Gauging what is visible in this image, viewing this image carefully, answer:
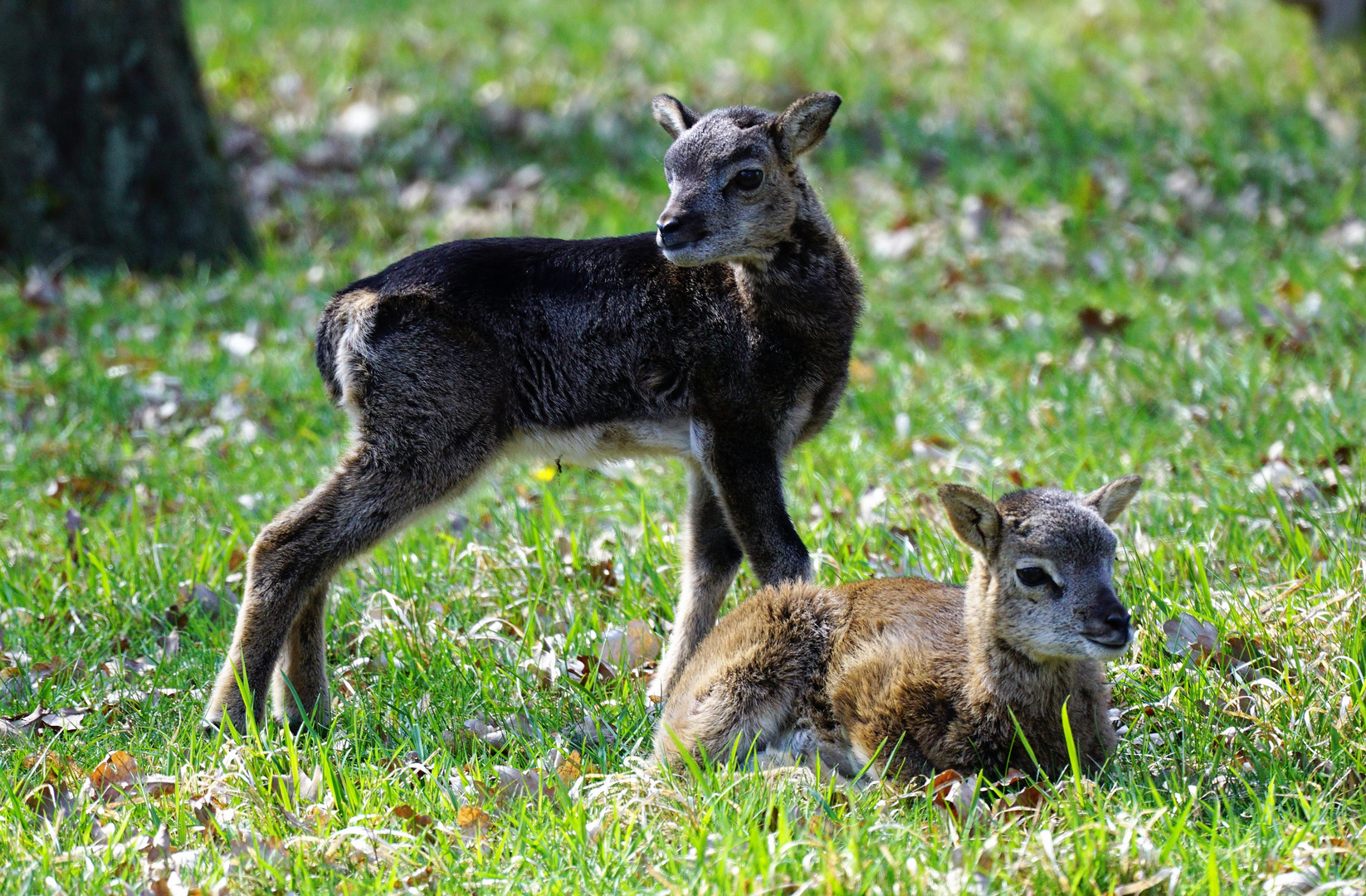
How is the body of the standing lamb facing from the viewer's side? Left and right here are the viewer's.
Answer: facing to the right of the viewer

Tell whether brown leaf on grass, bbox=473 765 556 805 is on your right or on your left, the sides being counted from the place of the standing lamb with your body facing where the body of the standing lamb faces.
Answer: on your right

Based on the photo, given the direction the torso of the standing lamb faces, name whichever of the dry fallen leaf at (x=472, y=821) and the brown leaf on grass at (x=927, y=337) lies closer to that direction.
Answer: the brown leaf on grass

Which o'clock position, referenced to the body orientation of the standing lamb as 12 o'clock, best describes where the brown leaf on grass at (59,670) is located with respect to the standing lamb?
The brown leaf on grass is roughly at 6 o'clock from the standing lamb.

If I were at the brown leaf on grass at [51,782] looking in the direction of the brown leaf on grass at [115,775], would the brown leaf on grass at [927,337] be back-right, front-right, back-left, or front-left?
front-left

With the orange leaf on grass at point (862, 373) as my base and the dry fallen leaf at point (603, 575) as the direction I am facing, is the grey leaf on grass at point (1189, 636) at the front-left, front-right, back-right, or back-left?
front-left

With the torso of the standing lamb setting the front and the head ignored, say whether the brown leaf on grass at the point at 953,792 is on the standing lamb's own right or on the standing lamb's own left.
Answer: on the standing lamb's own right

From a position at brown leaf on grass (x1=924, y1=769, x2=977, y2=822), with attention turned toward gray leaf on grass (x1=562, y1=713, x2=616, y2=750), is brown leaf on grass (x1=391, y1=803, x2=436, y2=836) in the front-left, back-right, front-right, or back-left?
front-left

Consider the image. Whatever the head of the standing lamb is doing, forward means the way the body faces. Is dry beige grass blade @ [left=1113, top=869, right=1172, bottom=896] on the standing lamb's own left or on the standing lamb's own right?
on the standing lamb's own right

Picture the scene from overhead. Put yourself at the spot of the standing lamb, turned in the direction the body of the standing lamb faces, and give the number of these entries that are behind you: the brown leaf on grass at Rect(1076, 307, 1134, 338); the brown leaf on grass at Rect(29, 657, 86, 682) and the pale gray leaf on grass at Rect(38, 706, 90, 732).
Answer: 2

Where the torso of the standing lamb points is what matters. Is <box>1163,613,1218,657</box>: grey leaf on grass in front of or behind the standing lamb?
in front
